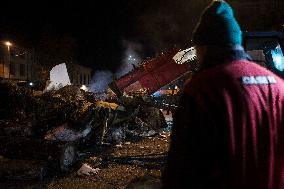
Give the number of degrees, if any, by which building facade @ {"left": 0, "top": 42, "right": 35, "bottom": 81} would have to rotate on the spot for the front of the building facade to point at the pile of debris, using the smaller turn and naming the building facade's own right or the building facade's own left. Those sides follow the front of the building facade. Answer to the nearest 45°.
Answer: approximately 45° to the building facade's own right

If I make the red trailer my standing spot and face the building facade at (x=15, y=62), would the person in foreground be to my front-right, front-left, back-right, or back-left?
back-left

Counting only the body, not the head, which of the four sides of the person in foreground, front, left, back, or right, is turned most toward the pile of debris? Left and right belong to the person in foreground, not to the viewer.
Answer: front

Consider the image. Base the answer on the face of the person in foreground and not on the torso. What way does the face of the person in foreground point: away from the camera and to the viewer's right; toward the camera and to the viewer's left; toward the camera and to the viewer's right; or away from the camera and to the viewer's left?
away from the camera and to the viewer's left

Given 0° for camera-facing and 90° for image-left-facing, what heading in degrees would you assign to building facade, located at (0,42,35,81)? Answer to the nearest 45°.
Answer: approximately 315°

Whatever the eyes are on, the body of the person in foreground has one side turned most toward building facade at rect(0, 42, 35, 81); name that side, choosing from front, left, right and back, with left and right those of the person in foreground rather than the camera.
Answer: front

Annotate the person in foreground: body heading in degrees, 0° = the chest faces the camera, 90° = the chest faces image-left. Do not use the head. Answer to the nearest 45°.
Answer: approximately 135°

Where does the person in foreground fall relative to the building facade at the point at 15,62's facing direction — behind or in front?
in front
